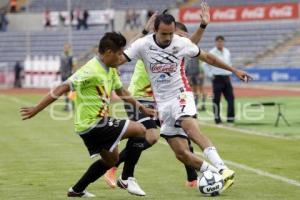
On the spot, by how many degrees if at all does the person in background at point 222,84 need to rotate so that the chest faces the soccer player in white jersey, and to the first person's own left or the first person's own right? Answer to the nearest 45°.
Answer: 0° — they already face them

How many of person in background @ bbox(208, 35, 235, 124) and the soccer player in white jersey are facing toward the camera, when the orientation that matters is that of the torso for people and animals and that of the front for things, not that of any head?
2

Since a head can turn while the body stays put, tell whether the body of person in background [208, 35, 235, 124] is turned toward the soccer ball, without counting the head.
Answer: yes

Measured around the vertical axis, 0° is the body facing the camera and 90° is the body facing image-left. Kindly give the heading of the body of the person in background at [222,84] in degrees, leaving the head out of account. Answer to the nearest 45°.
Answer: approximately 0°

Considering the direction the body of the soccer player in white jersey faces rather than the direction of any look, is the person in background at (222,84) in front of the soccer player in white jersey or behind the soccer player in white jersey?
behind

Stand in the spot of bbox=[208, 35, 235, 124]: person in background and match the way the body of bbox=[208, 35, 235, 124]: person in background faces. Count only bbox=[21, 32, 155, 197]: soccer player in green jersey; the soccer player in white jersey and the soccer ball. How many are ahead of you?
3

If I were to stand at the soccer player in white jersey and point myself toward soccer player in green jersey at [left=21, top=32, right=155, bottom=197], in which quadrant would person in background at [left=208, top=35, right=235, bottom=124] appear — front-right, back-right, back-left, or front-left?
back-right

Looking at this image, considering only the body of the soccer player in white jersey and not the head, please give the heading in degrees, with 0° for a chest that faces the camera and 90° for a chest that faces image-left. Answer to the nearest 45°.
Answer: approximately 0°
